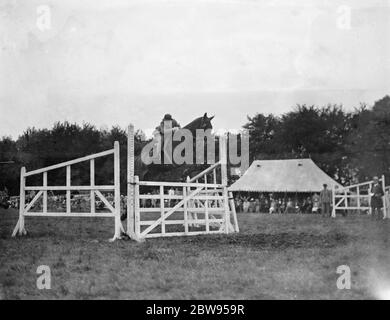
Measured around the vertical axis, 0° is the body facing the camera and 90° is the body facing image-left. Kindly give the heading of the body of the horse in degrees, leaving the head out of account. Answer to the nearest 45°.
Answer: approximately 270°
